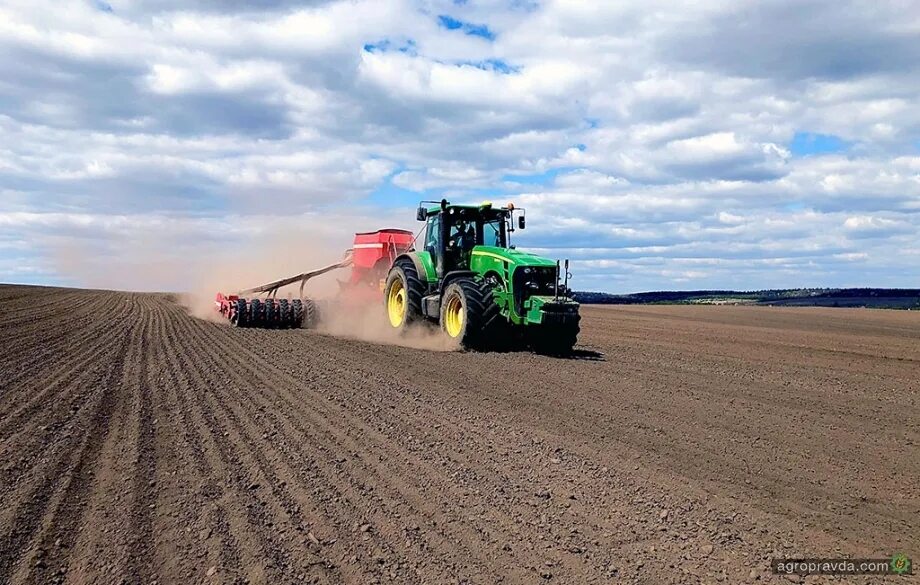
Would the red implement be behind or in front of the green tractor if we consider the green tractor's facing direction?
behind

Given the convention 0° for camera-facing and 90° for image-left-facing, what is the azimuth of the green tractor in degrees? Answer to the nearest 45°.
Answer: approximately 315°
